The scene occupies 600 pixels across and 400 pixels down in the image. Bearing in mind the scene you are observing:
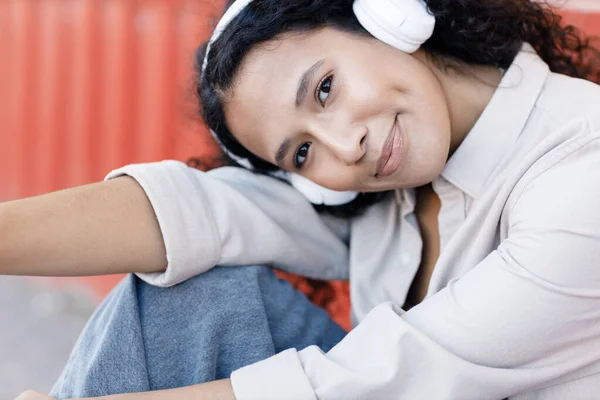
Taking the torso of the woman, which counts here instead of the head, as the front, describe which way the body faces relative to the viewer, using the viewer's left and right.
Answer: facing the viewer and to the left of the viewer
